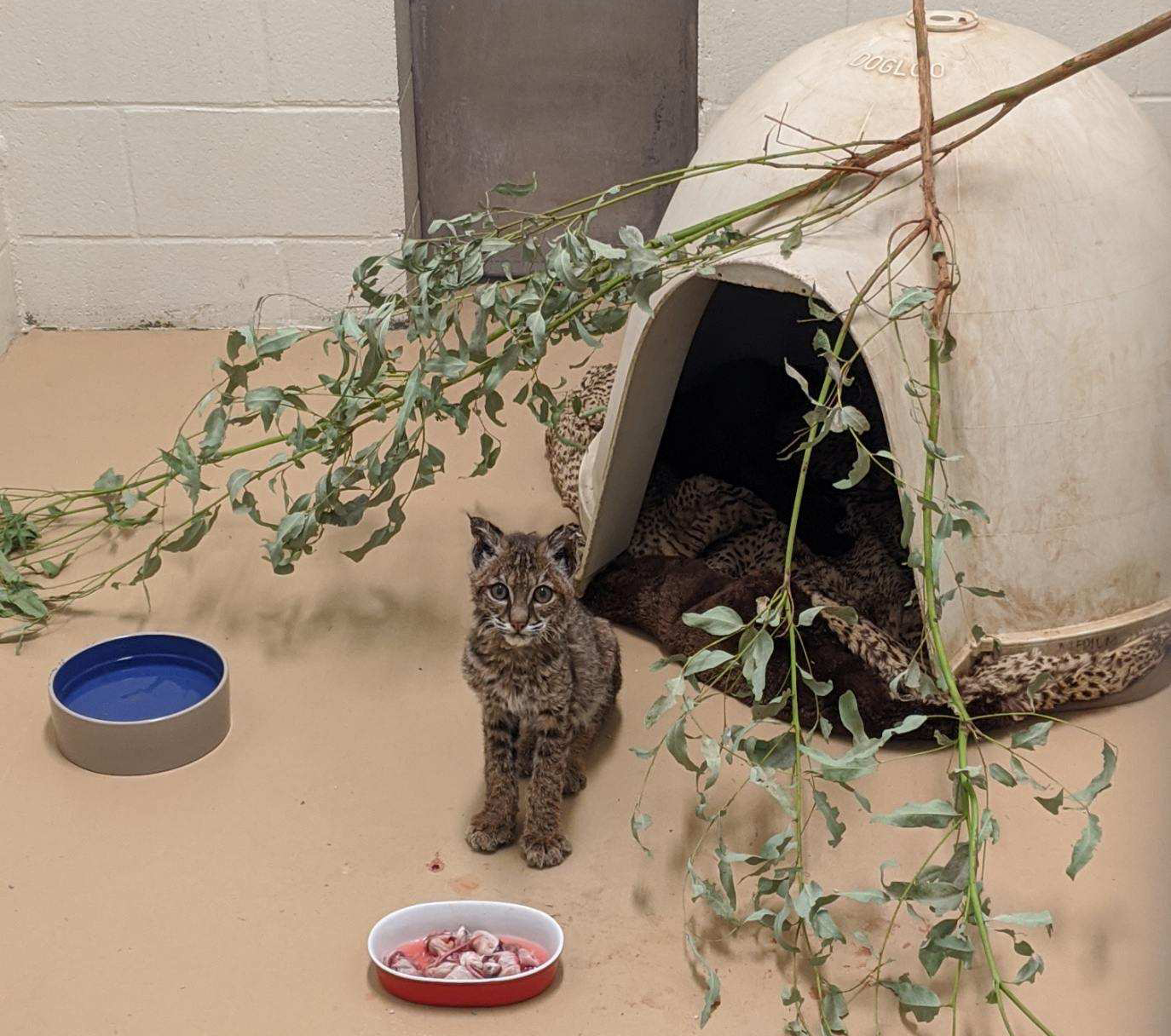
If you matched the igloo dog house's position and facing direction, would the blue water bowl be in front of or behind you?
in front

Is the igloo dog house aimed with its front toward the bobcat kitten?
yes

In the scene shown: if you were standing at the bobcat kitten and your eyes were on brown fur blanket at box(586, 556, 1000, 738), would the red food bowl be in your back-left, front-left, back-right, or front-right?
back-right

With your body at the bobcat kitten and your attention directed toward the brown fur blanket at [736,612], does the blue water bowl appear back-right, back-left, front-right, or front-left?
back-left

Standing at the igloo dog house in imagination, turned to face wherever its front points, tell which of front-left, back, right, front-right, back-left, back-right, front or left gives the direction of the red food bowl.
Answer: front
